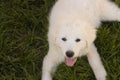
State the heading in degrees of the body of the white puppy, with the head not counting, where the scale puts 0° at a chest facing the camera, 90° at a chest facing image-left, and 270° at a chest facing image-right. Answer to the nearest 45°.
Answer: approximately 0°
